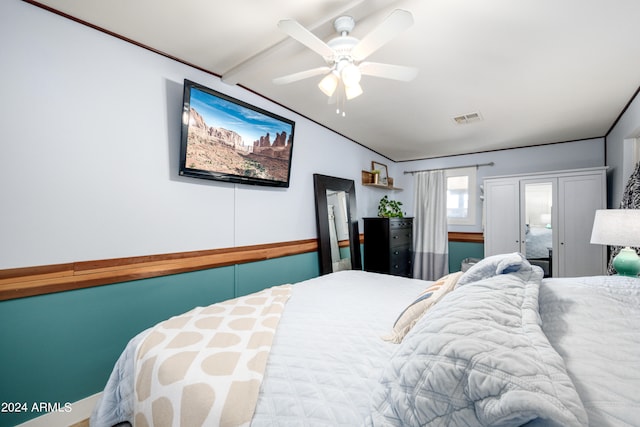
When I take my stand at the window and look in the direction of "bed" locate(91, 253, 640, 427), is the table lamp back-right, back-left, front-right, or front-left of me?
front-left

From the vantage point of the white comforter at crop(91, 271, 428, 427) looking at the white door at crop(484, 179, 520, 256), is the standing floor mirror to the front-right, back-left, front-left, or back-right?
front-left

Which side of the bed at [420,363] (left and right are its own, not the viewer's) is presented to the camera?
left

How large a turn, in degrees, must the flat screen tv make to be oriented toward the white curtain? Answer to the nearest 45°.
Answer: approximately 90° to its left

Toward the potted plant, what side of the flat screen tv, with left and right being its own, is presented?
left

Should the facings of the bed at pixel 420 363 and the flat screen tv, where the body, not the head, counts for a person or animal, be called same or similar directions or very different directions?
very different directions

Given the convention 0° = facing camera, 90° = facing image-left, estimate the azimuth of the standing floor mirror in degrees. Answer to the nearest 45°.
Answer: approximately 315°

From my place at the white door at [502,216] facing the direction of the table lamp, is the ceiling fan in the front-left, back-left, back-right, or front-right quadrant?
front-right

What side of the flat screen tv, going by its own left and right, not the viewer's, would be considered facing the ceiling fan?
front

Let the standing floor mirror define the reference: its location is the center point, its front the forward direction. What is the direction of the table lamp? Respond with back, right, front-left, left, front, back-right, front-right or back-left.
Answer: front

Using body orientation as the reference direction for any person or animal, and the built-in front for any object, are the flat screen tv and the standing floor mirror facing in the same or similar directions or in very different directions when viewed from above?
same or similar directions

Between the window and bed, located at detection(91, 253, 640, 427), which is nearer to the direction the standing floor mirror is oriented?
the bed

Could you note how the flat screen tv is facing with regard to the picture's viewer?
facing the viewer and to the right of the viewer

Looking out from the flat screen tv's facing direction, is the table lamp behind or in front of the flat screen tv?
in front

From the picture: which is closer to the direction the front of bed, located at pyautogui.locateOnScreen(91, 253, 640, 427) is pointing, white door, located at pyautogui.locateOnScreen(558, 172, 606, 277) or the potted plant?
the potted plant
